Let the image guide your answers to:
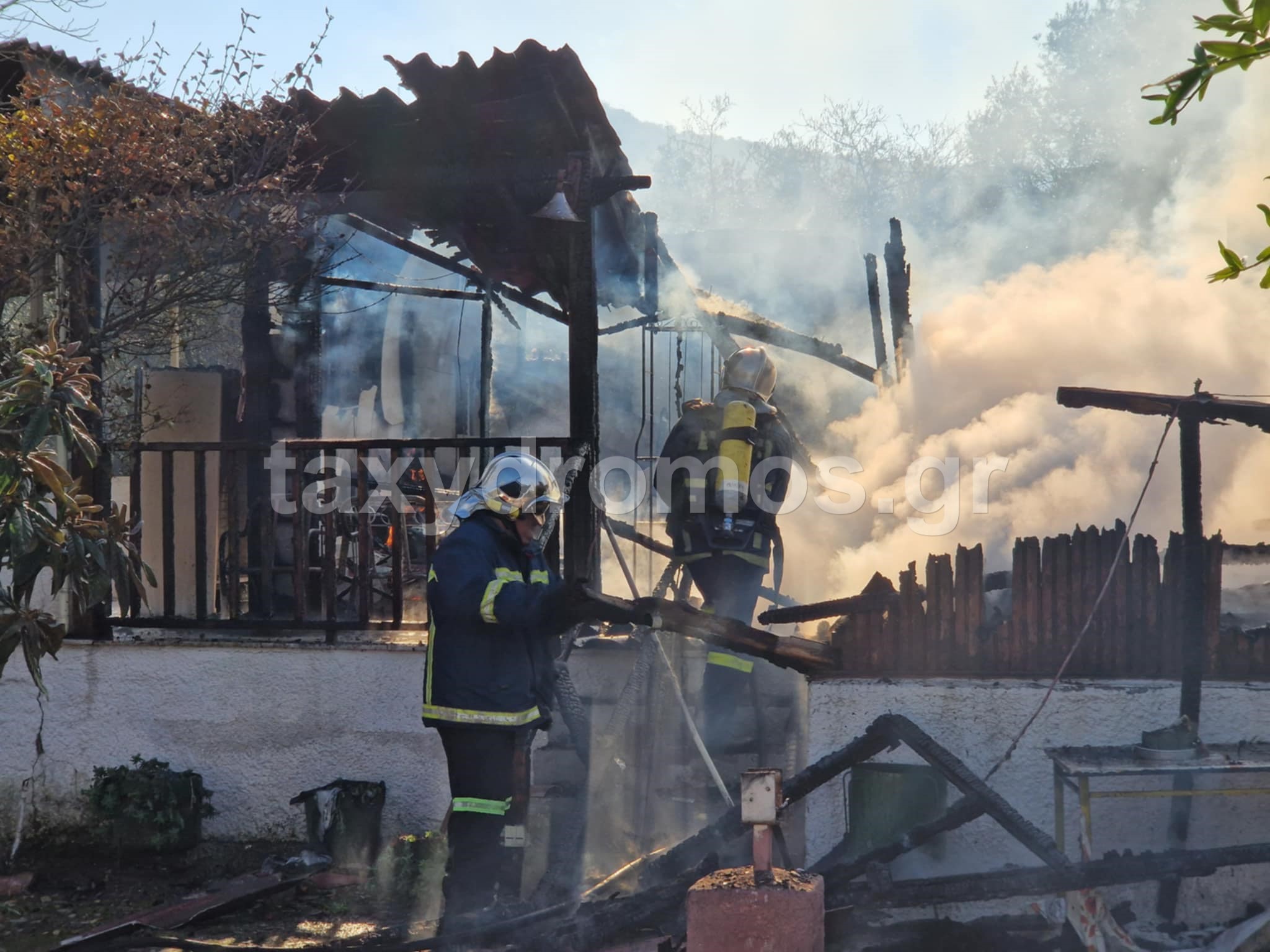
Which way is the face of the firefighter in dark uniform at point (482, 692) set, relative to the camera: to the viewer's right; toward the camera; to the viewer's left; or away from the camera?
to the viewer's right

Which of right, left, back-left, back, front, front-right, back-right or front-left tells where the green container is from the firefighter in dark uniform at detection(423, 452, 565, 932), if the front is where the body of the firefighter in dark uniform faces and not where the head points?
front

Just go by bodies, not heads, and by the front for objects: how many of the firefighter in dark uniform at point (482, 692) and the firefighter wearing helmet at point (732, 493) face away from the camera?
1

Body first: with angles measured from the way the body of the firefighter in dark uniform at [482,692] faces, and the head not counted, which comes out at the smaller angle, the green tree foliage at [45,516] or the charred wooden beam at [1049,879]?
the charred wooden beam

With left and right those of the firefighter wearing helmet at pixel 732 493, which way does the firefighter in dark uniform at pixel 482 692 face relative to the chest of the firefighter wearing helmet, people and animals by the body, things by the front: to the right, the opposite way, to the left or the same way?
to the right

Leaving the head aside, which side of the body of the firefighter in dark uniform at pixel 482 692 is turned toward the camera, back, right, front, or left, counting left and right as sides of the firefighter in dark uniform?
right

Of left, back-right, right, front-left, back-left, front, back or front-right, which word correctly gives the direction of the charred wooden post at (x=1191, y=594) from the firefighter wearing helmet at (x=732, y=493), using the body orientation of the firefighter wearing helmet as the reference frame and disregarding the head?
back-right

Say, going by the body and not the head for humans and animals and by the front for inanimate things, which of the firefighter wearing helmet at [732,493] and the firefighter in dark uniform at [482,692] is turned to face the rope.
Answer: the firefighter in dark uniform

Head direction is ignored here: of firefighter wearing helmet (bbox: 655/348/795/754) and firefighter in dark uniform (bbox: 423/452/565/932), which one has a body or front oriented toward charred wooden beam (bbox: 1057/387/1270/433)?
the firefighter in dark uniform

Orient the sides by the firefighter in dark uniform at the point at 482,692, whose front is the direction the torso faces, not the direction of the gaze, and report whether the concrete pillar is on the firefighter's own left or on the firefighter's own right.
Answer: on the firefighter's own right

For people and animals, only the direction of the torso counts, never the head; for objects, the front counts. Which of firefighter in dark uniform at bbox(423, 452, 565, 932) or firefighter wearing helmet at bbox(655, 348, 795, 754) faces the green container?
the firefighter in dark uniform

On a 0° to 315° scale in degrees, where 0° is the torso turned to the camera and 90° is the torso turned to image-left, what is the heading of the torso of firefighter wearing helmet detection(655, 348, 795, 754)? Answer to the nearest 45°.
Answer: approximately 180°
